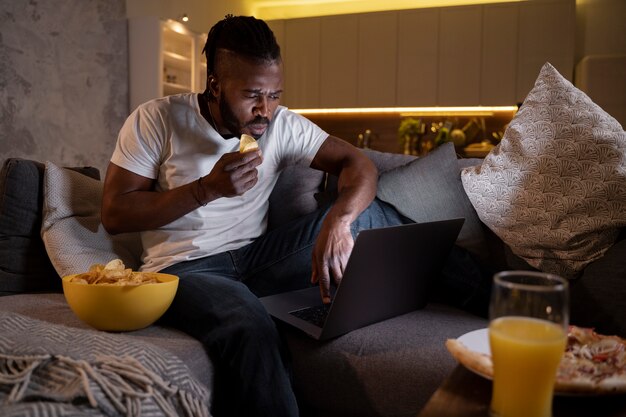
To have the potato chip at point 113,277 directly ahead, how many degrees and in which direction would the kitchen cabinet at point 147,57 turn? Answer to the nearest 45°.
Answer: approximately 45° to its right

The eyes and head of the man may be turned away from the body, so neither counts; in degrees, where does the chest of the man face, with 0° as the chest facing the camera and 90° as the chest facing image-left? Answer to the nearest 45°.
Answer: approximately 315°

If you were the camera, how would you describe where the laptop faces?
facing away from the viewer and to the left of the viewer

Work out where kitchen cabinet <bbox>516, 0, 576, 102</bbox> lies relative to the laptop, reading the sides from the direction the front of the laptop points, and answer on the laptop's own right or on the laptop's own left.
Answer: on the laptop's own right

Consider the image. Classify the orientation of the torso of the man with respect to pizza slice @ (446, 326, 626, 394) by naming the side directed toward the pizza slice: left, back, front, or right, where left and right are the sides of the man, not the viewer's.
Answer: front

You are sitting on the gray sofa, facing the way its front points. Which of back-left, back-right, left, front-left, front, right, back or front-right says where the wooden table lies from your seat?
front

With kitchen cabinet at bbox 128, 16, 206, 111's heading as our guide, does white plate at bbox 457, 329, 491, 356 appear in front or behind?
in front

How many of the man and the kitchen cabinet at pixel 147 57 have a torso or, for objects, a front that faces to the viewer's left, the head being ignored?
0

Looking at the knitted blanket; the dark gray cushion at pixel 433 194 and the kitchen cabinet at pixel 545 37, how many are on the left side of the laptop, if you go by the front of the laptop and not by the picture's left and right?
1

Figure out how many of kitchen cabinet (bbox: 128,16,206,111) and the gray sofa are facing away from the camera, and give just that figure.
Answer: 0

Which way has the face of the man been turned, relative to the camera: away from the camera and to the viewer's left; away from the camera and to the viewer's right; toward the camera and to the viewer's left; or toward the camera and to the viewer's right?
toward the camera and to the viewer's right

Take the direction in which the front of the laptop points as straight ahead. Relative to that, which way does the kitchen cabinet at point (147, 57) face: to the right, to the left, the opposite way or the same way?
the opposite way

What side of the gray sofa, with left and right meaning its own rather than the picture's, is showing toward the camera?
front
